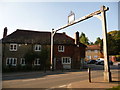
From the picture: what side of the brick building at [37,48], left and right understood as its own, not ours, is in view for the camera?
front
